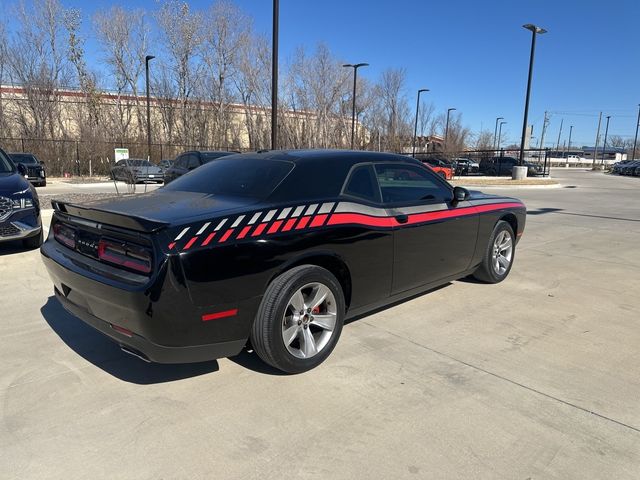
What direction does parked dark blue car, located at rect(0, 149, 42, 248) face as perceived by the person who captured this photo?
facing the viewer and to the right of the viewer

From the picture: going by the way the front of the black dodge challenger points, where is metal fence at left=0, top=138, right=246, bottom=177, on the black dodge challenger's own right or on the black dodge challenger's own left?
on the black dodge challenger's own left

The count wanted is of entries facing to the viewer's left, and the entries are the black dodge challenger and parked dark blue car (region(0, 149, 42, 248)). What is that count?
0

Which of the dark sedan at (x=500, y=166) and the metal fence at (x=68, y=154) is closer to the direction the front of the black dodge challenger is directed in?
the dark sedan

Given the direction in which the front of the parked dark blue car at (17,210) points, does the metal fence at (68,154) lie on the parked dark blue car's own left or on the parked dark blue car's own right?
on the parked dark blue car's own left

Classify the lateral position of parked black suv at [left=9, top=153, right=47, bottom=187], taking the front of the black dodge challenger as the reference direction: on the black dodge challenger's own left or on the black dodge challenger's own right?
on the black dodge challenger's own left

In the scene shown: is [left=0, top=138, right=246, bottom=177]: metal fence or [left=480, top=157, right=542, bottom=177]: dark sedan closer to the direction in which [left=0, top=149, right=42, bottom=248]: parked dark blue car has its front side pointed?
the dark sedan

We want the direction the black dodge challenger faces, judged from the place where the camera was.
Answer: facing away from the viewer and to the right of the viewer

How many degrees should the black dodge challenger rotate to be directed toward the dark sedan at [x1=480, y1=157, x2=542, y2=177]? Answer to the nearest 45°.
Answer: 0° — it already faces it

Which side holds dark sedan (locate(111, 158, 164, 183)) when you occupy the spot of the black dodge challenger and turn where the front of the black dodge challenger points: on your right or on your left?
on your left

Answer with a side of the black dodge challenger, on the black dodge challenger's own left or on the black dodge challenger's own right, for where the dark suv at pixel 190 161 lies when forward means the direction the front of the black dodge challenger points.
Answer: on the black dodge challenger's own left

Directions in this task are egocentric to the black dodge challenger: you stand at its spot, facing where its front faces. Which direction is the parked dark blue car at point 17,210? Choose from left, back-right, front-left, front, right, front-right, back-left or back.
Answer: left

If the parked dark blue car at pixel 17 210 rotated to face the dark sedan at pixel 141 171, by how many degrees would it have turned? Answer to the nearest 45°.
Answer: approximately 135° to its left

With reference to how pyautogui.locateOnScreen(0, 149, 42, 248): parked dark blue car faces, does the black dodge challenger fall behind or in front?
in front

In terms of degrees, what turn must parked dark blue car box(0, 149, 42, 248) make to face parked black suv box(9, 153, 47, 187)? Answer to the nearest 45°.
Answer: approximately 135° to its left

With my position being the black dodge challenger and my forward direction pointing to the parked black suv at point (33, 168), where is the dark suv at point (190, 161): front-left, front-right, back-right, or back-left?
front-right
